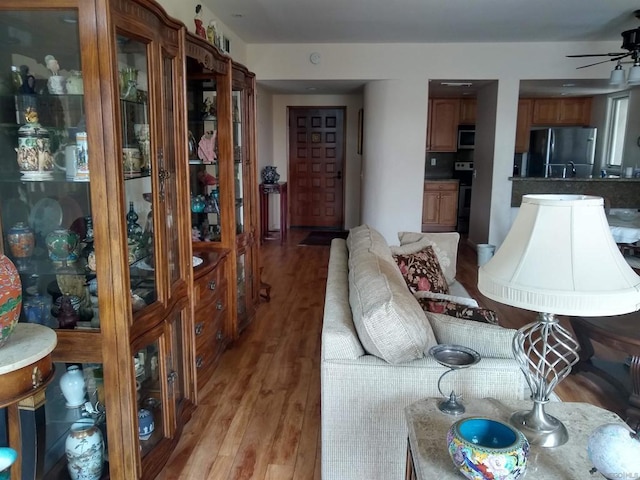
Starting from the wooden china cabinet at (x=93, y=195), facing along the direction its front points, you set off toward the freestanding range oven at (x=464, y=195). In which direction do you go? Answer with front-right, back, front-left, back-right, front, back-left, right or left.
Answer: front-left

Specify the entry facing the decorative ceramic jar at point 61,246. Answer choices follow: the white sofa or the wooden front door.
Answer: the wooden front door

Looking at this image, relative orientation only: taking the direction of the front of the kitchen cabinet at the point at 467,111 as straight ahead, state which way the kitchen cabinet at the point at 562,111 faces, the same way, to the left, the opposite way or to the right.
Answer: the same way

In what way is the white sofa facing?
to the viewer's right

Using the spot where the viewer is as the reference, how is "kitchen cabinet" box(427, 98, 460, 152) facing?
facing the viewer

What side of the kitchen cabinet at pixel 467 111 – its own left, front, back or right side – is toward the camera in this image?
front

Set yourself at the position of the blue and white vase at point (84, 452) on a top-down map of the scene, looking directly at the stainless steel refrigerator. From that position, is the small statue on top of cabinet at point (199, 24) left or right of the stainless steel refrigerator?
left

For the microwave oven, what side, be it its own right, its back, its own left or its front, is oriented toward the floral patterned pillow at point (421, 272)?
front

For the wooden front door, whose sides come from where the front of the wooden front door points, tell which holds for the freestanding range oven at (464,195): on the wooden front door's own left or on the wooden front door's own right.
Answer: on the wooden front door's own left

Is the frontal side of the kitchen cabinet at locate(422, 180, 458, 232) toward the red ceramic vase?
yes

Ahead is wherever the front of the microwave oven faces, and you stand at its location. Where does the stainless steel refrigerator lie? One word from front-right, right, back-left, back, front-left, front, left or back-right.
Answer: left

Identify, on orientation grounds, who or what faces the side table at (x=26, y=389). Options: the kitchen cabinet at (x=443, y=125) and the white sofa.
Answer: the kitchen cabinet

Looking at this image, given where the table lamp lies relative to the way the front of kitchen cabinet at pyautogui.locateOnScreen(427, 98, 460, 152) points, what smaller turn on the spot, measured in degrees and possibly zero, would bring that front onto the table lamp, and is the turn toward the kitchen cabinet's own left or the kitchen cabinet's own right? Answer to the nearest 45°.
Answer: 0° — it already faces it

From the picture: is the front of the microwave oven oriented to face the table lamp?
yes

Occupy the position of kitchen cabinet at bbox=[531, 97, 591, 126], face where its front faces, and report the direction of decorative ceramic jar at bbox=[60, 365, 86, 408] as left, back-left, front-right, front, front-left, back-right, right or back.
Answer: front

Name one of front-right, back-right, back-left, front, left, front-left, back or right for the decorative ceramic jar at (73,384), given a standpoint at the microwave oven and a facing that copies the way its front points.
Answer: front

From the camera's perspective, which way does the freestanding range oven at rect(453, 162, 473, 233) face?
toward the camera

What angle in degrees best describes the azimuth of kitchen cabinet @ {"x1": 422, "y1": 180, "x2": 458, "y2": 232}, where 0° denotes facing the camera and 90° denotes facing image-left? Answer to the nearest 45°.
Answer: approximately 0°

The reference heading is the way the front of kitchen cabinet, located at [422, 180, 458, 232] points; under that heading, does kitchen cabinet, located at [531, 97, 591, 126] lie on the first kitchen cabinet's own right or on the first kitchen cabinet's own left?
on the first kitchen cabinet's own left

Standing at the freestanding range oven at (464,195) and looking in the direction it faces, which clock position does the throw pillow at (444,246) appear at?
The throw pillow is roughly at 12 o'clock from the freestanding range oven.

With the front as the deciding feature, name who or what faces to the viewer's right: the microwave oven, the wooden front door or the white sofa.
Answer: the white sofa

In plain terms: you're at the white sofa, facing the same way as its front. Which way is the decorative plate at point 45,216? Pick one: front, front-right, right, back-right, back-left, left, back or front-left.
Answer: back
